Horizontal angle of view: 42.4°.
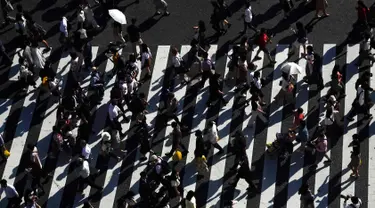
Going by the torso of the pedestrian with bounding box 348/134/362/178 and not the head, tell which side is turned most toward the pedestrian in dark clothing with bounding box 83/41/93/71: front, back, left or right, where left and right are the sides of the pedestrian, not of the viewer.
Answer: front
